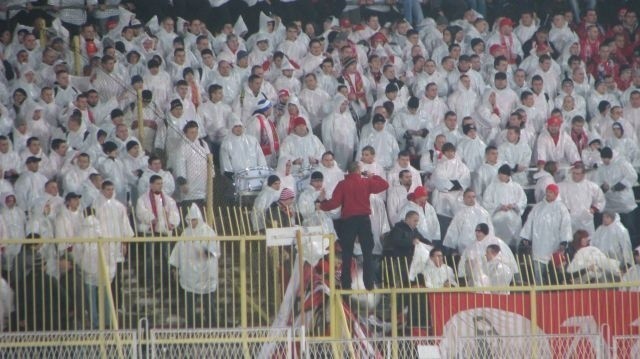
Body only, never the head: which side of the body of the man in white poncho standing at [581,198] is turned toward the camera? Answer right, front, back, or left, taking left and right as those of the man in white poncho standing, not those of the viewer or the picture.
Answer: front

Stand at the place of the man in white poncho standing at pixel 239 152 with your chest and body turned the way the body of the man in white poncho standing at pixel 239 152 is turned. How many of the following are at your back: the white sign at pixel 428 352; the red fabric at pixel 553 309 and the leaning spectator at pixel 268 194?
0

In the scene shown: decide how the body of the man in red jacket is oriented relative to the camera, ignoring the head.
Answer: away from the camera

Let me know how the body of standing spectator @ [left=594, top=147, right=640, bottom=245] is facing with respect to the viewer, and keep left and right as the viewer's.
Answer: facing the viewer and to the left of the viewer

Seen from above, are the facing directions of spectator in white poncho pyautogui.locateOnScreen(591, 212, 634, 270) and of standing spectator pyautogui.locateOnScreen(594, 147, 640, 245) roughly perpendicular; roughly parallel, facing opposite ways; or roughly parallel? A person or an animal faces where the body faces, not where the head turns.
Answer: roughly parallel

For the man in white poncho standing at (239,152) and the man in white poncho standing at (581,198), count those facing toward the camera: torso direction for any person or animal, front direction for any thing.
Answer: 2

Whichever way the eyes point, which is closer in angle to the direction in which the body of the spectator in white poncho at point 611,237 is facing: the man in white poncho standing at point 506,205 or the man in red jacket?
the man in red jacket

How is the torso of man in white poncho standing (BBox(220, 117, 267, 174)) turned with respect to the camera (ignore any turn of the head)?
toward the camera

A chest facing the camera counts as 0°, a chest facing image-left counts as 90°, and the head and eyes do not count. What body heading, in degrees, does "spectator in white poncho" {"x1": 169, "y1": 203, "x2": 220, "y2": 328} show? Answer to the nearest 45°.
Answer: approximately 0°

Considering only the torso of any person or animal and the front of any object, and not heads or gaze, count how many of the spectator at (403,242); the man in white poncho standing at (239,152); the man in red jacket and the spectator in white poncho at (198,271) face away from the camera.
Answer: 1

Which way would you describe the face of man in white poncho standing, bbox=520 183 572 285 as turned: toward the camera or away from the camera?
toward the camera

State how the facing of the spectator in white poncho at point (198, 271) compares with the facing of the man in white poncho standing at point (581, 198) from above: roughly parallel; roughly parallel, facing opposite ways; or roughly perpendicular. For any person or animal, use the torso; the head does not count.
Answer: roughly parallel

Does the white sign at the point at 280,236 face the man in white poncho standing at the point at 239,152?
no

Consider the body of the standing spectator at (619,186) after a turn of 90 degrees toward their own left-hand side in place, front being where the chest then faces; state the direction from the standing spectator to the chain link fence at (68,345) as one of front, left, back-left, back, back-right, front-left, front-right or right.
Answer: right

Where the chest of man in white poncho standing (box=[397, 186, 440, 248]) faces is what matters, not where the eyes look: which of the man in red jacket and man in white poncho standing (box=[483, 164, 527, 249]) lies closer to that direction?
the man in red jacket

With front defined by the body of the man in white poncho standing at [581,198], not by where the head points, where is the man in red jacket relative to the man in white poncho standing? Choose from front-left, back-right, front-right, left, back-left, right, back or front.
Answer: front-right

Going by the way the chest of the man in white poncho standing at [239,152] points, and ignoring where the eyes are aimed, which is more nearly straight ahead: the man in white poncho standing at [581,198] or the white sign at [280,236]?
the white sign

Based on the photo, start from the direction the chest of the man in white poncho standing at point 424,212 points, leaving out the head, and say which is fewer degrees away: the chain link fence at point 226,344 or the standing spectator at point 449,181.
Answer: the chain link fence

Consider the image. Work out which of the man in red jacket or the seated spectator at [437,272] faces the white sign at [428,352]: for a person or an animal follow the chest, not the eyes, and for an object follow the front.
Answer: the seated spectator

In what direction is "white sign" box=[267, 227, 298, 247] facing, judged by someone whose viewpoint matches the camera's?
facing the viewer
